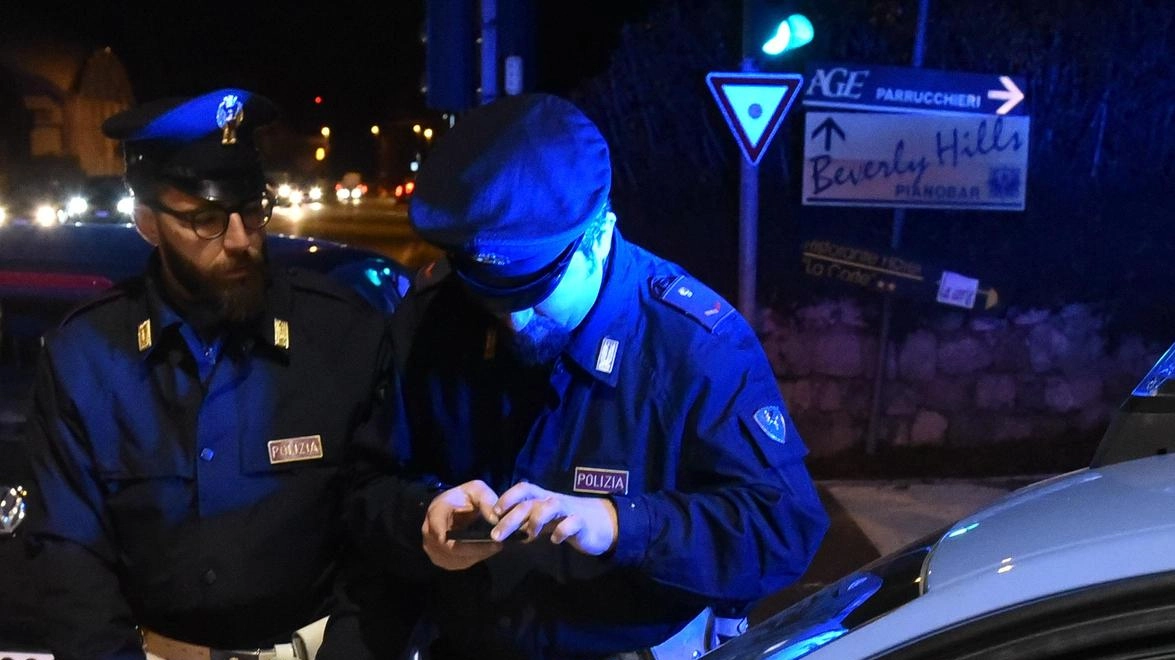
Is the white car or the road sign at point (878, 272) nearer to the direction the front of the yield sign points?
the white car

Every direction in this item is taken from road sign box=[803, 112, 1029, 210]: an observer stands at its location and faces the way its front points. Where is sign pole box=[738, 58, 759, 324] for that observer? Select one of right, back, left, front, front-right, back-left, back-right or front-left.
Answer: front-right

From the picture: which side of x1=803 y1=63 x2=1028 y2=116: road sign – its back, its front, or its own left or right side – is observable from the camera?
front

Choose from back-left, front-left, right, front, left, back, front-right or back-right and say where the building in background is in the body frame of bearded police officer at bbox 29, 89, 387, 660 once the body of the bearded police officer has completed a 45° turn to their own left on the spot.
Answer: back-left

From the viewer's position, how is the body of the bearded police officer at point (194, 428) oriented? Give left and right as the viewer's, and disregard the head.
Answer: facing the viewer

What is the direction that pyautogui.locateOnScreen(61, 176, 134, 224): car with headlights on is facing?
toward the camera

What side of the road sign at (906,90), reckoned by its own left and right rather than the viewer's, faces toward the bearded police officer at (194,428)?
front

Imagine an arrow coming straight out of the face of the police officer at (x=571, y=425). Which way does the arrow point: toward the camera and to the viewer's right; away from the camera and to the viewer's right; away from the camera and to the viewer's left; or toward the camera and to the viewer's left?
toward the camera and to the viewer's left

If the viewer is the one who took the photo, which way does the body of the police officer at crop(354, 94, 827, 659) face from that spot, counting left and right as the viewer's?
facing the viewer and to the left of the viewer

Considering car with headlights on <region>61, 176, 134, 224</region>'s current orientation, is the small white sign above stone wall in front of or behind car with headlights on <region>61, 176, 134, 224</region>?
in front

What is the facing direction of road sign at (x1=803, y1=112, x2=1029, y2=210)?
toward the camera

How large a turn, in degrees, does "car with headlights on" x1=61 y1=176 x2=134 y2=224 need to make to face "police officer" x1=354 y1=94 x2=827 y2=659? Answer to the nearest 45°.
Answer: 0° — it already faces them

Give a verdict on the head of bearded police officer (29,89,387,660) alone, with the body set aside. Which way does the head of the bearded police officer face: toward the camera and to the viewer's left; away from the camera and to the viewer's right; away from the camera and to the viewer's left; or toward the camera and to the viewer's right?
toward the camera and to the viewer's right
